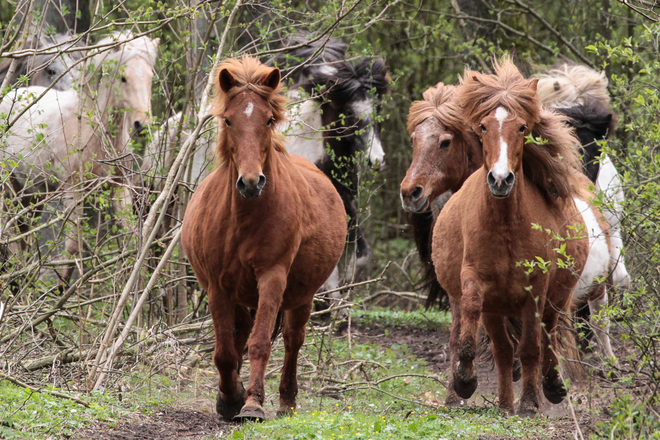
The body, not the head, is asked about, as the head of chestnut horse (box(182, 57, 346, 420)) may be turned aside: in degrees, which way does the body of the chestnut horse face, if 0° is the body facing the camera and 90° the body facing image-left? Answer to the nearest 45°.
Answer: approximately 0°

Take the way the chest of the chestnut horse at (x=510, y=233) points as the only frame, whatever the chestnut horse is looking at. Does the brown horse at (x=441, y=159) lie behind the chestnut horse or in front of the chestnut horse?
behind

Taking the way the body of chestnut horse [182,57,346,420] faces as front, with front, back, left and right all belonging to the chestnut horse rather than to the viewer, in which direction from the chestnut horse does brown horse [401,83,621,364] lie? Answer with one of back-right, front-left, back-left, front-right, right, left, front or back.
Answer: back-left

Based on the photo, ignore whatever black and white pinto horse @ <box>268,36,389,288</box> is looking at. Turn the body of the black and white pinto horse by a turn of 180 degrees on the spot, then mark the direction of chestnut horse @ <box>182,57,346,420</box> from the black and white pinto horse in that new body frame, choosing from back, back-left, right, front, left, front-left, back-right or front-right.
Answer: back-left

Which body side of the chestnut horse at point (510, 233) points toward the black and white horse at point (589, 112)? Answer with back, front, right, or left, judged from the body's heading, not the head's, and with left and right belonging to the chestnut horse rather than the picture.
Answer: back

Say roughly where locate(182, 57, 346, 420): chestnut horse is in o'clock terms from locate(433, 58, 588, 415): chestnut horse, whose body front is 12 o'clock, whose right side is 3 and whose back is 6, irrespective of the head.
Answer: locate(182, 57, 346, 420): chestnut horse is roughly at 2 o'clock from locate(433, 58, 588, 415): chestnut horse.

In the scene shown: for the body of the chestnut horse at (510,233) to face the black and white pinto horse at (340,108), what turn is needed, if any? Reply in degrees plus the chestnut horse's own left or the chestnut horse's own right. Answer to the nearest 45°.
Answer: approximately 135° to the chestnut horse's own right

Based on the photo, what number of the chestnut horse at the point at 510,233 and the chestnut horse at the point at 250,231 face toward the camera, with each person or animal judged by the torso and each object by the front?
2

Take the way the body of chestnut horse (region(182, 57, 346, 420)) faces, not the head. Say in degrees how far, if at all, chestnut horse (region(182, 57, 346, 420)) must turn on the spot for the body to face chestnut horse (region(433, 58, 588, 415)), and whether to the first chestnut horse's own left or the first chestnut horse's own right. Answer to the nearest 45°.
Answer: approximately 90° to the first chestnut horse's own left

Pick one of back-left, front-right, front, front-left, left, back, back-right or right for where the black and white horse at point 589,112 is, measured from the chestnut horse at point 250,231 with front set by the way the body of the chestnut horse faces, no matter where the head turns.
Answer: back-left
